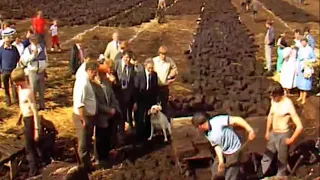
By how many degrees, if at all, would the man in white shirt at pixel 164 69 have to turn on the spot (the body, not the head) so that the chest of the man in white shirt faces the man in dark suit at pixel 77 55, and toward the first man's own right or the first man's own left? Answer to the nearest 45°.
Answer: approximately 135° to the first man's own right

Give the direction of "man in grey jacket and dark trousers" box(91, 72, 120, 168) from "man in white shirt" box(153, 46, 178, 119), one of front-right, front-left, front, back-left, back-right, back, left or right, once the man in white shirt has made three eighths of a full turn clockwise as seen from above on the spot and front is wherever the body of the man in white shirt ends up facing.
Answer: left

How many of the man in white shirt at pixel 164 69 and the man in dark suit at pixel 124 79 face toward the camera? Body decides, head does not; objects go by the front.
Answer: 2

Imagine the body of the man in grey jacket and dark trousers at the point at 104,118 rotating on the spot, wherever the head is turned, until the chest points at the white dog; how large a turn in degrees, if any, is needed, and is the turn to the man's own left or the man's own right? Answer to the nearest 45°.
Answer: approximately 90° to the man's own left

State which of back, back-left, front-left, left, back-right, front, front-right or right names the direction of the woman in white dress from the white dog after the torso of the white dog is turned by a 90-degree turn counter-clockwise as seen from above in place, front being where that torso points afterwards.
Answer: left

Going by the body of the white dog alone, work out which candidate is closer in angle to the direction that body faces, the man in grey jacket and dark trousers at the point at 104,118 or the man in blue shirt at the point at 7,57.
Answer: the man in grey jacket and dark trousers
